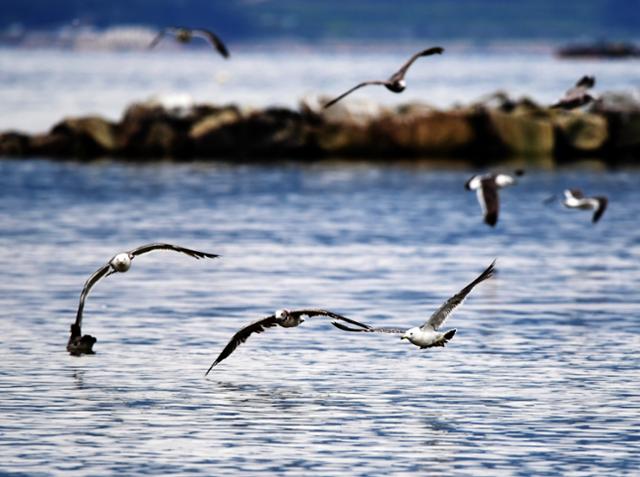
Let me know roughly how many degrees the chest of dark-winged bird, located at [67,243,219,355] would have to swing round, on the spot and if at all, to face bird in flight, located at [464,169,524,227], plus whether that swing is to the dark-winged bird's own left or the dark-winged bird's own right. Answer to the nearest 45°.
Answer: approximately 135° to the dark-winged bird's own left

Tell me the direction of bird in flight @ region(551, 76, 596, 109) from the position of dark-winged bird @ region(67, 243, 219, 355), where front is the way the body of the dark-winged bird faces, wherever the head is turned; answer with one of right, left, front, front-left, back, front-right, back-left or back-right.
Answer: back-left

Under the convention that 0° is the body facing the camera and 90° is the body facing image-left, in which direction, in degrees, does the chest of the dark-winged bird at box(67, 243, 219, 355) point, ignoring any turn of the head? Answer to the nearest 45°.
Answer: approximately 0°
